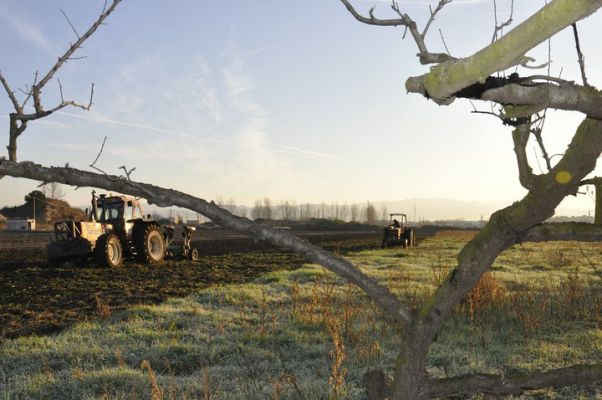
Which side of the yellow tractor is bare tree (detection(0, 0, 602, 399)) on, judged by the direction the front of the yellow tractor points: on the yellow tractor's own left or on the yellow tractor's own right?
on the yellow tractor's own left

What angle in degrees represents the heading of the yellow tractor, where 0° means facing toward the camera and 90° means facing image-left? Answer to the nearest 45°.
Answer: approximately 45°

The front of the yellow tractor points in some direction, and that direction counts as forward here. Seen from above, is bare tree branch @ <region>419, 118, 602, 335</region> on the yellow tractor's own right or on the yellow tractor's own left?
on the yellow tractor's own left
